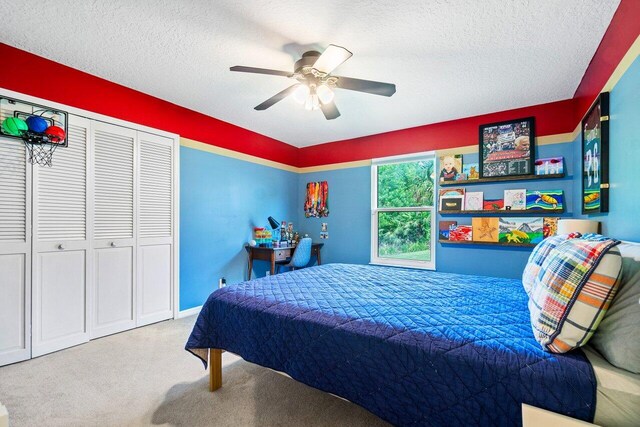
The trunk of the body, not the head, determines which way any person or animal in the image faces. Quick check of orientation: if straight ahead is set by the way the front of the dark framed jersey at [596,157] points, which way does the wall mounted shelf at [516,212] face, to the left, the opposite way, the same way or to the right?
to the left

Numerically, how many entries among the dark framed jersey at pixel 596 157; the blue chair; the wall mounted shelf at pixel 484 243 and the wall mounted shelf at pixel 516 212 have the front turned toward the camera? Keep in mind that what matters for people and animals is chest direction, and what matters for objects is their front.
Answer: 2

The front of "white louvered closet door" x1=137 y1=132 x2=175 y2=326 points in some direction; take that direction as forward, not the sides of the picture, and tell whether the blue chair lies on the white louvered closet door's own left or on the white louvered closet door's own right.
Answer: on the white louvered closet door's own left

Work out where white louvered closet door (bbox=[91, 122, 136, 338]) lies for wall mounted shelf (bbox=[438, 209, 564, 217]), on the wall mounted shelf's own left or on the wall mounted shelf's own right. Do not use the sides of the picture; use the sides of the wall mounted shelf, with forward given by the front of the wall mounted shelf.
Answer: on the wall mounted shelf's own right

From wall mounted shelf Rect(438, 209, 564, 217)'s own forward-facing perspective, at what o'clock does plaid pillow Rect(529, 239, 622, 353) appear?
The plaid pillow is roughly at 12 o'clock from the wall mounted shelf.

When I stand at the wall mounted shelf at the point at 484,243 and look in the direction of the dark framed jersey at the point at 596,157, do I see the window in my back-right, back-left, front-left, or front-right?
back-right

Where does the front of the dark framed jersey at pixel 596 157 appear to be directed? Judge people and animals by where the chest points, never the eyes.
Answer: to the viewer's left

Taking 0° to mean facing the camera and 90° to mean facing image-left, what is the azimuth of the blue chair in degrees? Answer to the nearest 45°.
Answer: approximately 135°

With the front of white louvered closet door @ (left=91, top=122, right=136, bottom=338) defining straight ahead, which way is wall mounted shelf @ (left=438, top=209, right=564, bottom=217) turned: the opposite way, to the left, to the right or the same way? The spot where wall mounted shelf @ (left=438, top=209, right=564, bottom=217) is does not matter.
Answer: to the right

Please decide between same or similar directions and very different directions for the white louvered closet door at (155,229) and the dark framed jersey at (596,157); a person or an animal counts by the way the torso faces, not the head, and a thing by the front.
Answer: very different directions

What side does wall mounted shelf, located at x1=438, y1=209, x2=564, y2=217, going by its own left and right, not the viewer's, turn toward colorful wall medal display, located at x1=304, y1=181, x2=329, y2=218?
right
